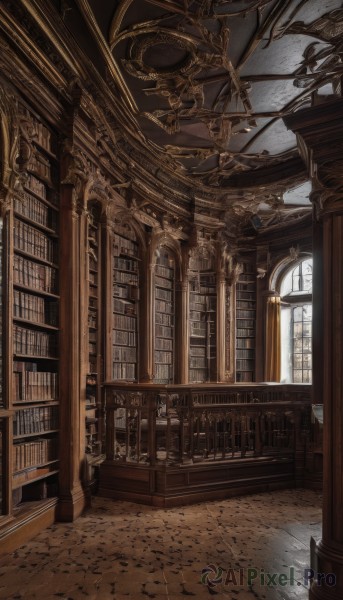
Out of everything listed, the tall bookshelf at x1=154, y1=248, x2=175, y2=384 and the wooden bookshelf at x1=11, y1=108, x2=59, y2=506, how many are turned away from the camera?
0

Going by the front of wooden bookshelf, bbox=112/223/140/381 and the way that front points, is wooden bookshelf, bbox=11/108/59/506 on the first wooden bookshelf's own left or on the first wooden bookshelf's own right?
on the first wooden bookshelf's own right

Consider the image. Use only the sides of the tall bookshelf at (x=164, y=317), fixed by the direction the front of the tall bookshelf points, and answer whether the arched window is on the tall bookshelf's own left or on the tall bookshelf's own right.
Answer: on the tall bookshelf's own left

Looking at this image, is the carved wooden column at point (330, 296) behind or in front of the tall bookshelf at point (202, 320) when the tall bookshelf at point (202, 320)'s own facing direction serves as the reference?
in front

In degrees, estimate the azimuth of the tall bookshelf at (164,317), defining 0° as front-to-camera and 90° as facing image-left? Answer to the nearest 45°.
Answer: approximately 315°

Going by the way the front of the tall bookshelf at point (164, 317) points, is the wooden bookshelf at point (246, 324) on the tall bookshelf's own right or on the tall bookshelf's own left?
on the tall bookshelf's own left

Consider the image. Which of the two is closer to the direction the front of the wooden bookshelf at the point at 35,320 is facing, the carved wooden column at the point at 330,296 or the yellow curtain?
the carved wooden column
